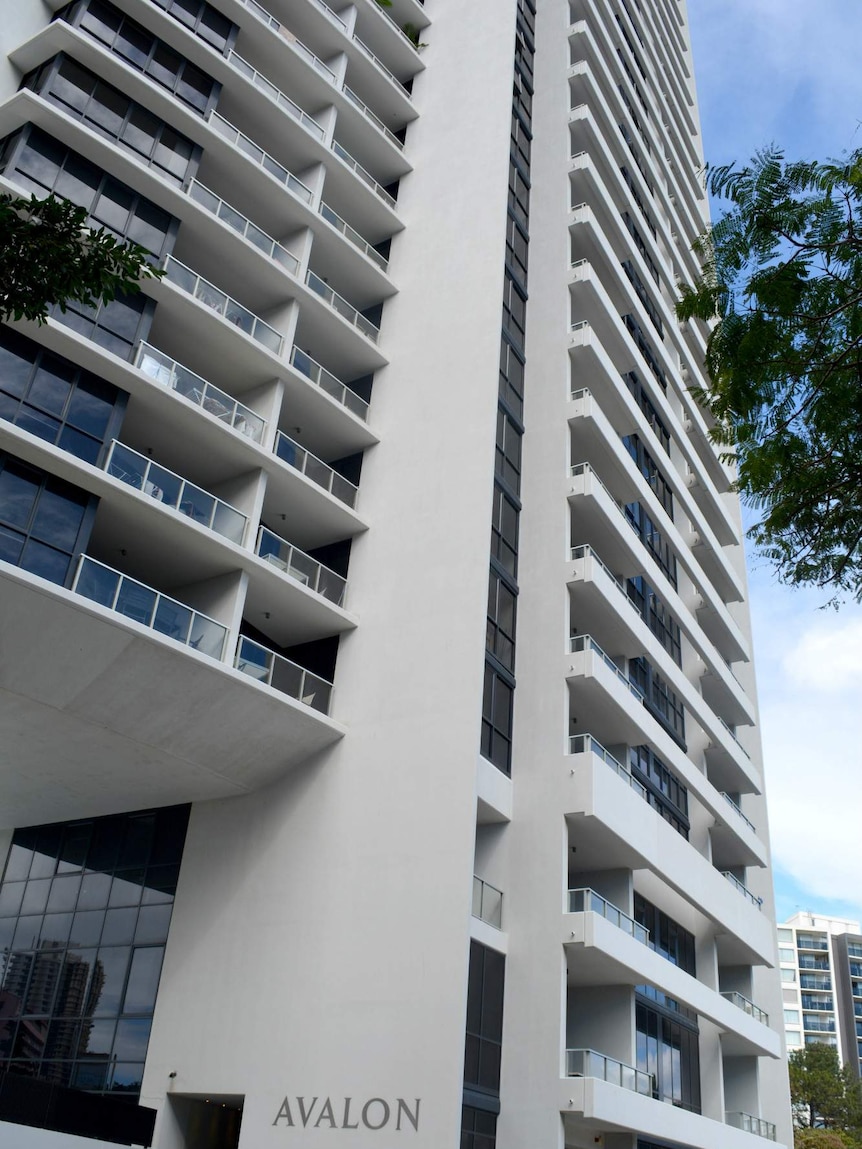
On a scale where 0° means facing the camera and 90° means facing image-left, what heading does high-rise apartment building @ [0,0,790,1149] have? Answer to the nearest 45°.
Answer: approximately 45°
